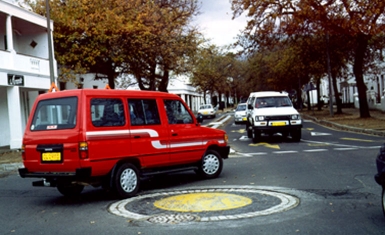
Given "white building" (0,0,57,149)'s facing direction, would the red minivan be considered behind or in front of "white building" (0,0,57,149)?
in front

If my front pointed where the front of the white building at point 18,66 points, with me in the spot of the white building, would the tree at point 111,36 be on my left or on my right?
on my left

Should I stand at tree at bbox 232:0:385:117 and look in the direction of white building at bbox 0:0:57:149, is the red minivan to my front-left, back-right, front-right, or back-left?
front-left

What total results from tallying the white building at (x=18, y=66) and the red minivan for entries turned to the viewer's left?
0

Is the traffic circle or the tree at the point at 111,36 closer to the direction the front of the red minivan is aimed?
the tree

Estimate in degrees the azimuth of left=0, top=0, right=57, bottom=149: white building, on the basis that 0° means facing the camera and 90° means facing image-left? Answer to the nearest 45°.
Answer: approximately 315°

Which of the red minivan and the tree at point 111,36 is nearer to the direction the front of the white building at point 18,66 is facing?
the red minivan

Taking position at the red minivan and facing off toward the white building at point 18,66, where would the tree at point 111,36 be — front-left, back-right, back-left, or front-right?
front-right

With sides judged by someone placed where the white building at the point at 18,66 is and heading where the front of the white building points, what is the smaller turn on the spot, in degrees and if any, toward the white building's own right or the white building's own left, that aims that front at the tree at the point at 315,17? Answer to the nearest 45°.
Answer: approximately 45° to the white building's own left

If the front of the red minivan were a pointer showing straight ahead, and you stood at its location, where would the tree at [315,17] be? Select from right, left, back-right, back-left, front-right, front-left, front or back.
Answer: front

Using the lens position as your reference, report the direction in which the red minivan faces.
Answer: facing away from the viewer and to the right of the viewer

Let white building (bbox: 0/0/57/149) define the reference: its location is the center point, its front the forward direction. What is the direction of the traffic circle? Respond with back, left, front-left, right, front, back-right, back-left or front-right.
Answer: front-right

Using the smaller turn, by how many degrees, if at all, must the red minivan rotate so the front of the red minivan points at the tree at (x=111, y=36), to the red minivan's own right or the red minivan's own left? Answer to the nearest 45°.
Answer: approximately 45° to the red minivan's own left
